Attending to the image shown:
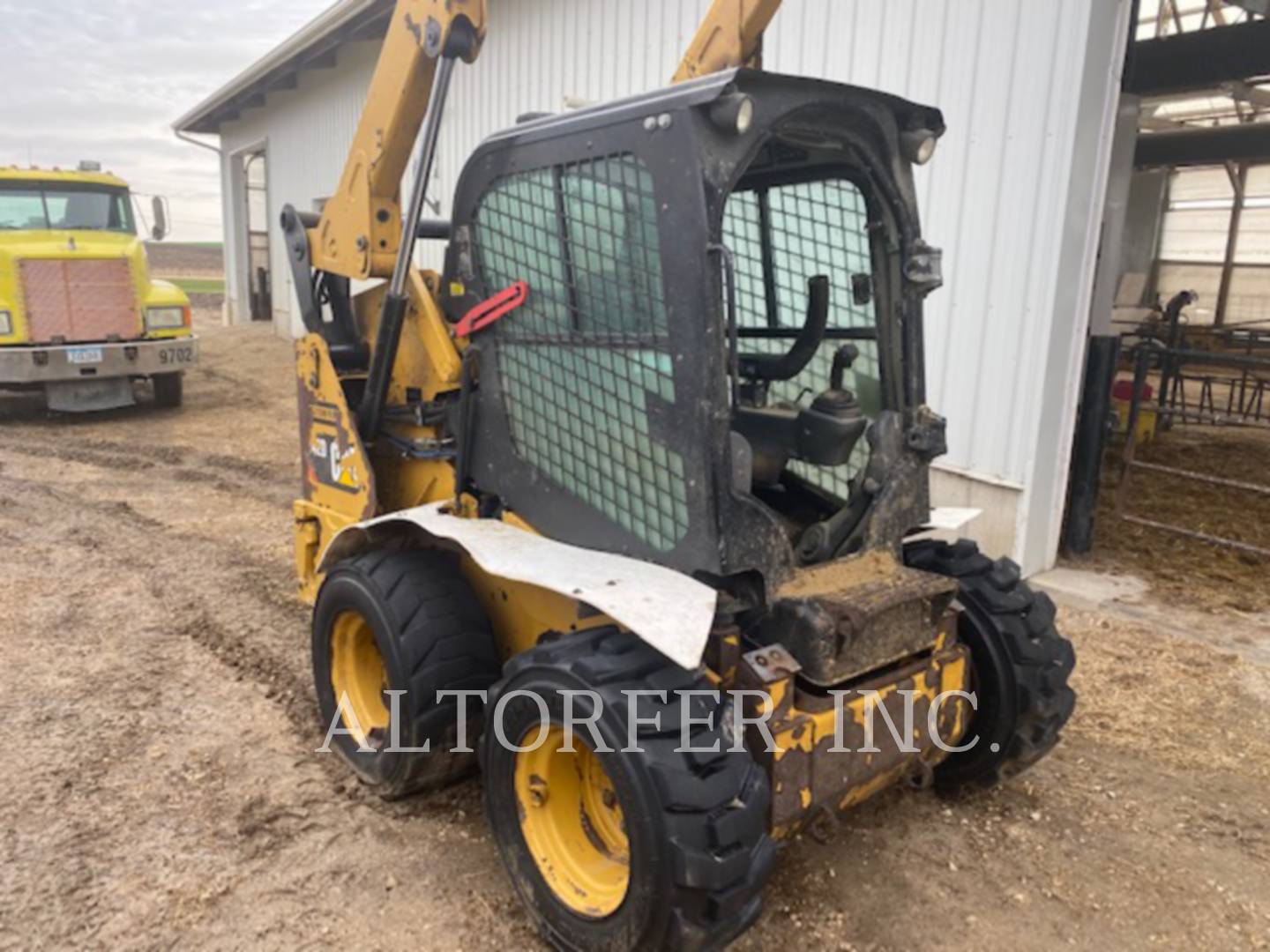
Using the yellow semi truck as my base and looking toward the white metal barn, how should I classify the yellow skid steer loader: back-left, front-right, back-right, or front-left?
front-right

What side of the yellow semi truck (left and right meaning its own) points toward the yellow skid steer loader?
front

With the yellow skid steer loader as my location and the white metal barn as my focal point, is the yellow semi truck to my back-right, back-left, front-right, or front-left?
front-left

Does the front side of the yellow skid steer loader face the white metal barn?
no

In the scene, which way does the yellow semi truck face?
toward the camera
